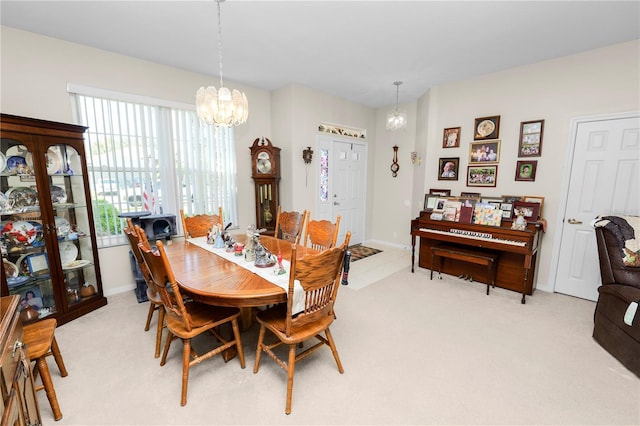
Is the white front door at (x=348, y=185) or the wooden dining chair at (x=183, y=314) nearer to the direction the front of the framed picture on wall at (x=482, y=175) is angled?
the wooden dining chair

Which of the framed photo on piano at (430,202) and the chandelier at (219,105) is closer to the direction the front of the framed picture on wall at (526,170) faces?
the chandelier

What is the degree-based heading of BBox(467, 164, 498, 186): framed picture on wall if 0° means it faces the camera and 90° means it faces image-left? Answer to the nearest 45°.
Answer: approximately 0°

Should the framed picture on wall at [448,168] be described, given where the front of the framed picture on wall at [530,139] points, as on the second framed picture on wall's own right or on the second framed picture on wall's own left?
on the second framed picture on wall's own right

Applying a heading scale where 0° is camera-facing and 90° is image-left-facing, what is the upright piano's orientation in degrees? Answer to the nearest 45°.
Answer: approximately 45°

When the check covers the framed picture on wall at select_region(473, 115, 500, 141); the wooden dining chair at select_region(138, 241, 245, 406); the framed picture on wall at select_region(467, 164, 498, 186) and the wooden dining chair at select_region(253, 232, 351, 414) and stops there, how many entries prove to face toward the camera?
2
